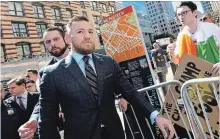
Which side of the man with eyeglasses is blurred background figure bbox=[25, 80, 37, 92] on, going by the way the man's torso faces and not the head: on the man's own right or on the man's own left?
on the man's own right

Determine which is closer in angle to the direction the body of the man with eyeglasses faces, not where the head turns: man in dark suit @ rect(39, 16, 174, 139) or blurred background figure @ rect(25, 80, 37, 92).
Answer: the man in dark suit

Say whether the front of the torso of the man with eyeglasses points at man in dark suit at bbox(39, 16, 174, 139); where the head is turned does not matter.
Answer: yes

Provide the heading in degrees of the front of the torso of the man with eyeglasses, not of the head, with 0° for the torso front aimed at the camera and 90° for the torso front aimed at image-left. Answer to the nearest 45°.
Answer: approximately 45°
